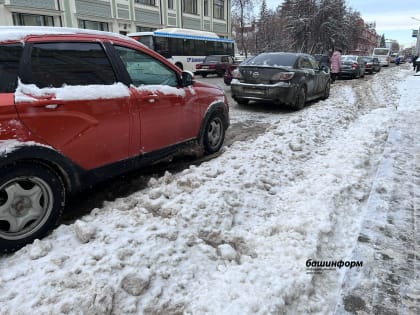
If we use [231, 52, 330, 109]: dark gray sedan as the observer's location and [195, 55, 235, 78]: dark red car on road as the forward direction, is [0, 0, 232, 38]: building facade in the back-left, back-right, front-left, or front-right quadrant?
front-left

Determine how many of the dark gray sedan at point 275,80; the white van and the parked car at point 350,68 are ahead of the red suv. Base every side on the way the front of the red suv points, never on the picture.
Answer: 3

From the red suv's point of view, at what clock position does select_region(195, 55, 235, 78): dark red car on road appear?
The dark red car on road is roughly at 11 o'clock from the red suv.

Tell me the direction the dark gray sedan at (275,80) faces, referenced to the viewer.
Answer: facing away from the viewer and to the right of the viewer

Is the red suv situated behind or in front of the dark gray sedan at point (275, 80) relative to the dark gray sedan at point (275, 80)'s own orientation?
behind

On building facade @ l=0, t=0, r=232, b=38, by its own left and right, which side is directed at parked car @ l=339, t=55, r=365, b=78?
front

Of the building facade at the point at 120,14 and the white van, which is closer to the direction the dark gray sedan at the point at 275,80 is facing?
the white van

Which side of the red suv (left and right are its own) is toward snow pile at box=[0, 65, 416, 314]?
right

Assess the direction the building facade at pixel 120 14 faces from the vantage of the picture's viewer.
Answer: facing the viewer and to the right of the viewer

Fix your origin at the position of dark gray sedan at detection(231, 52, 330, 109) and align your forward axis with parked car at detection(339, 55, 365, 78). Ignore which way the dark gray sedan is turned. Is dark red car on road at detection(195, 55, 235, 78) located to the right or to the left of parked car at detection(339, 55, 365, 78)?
left

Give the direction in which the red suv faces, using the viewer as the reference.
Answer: facing away from the viewer and to the right of the viewer

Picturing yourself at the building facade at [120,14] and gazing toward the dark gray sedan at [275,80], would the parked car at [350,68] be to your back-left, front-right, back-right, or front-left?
front-left

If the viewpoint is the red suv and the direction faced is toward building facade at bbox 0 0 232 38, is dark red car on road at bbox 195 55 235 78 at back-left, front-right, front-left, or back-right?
front-right

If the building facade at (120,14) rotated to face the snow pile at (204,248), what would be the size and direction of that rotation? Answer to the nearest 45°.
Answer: approximately 45° to its right

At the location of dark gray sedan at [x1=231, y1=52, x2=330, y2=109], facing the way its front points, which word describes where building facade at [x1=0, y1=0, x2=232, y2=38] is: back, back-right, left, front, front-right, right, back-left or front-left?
left

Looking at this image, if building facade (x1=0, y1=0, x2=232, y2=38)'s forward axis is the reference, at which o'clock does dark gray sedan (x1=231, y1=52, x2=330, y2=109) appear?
The dark gray sedan is roughly at 1 o'clock from the building facade.

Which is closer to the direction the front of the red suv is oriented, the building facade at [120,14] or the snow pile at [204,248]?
the building facade

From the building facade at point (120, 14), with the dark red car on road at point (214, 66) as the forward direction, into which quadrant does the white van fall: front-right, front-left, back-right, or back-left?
front-left

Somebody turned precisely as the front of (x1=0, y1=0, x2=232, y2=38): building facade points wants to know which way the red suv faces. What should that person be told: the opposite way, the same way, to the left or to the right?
to the left
